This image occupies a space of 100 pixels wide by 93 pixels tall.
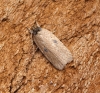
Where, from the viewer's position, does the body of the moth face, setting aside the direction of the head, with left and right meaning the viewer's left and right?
facing away from the viewer and to the left of the viewer
